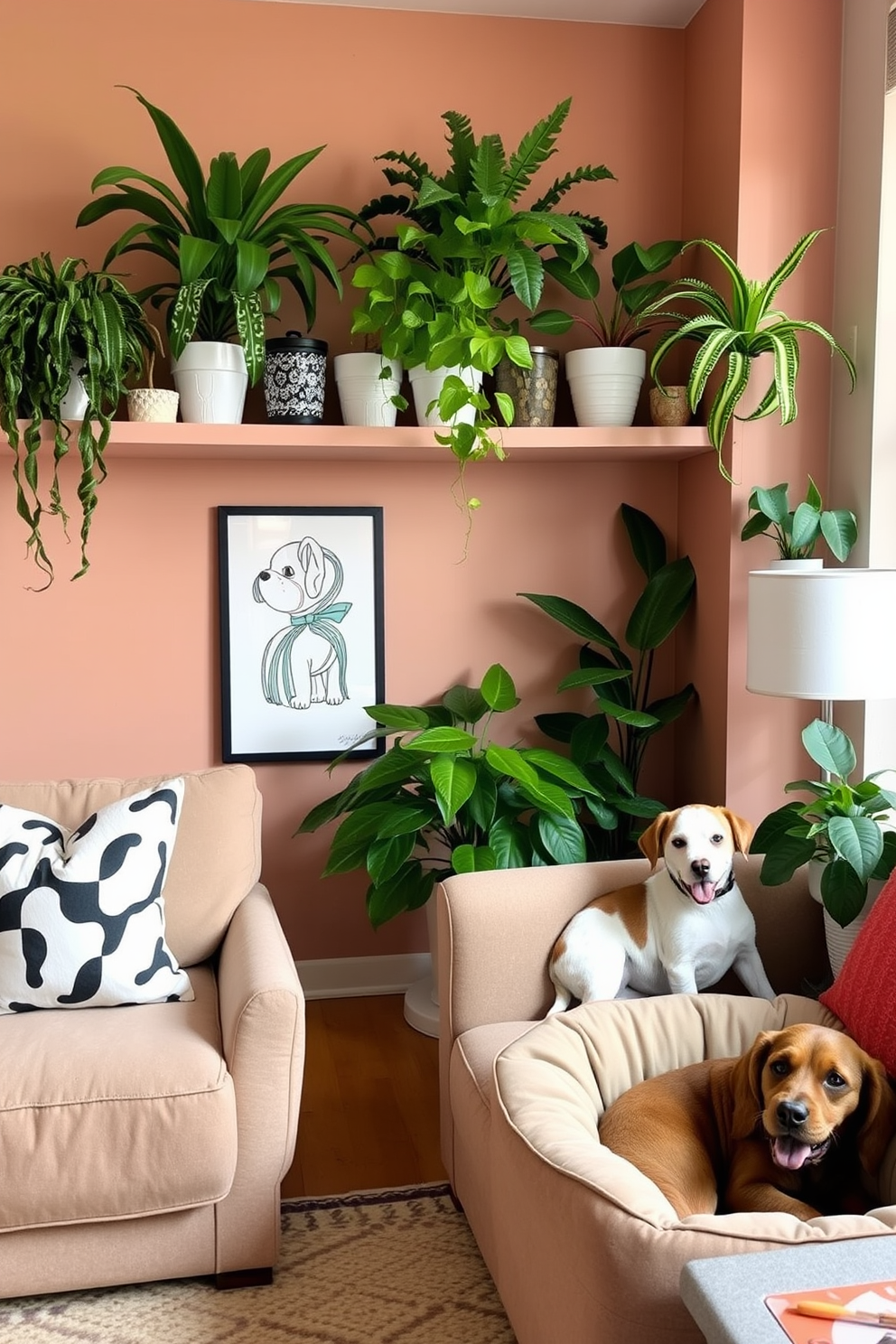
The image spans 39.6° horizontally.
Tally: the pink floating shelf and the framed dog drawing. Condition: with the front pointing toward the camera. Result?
2

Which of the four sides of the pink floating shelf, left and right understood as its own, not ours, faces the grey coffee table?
front

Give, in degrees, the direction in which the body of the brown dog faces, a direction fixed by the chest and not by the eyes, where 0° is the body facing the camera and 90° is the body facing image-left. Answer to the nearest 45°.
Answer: approximately 315°

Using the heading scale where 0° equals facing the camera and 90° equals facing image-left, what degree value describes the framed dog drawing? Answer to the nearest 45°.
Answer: approximately 0°

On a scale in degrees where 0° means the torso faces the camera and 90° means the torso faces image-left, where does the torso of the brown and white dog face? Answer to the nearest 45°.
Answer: approximately 315°

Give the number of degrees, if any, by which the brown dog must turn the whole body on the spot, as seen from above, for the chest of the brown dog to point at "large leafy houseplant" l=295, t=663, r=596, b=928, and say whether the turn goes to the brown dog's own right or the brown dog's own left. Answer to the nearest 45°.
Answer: approximately 180°

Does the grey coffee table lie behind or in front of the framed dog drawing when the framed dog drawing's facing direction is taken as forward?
in front

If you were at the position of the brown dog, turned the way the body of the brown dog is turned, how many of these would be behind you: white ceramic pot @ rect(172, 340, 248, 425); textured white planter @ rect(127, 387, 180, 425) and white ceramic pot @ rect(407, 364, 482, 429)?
3
